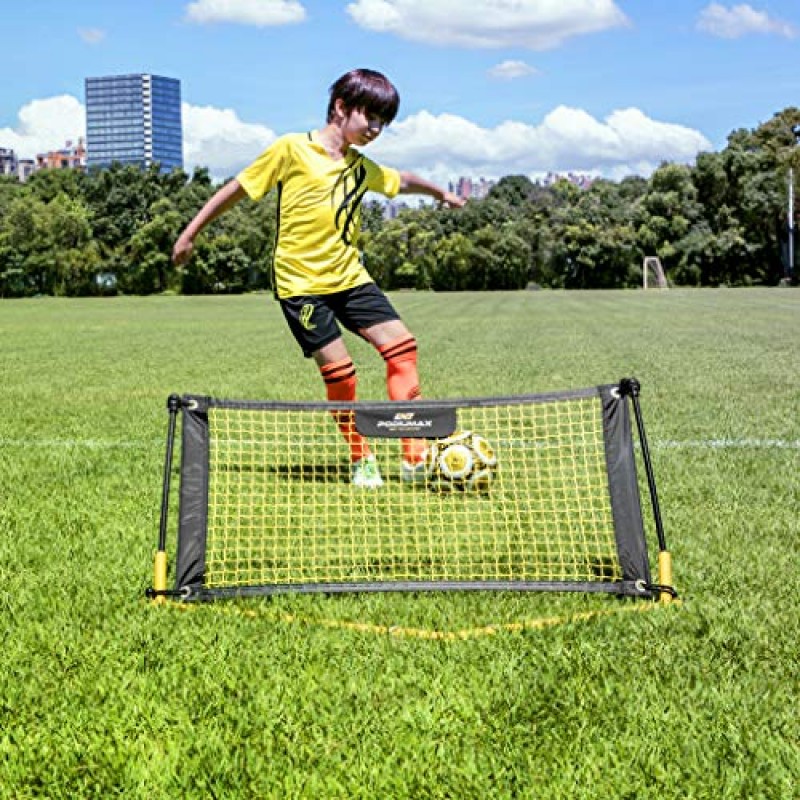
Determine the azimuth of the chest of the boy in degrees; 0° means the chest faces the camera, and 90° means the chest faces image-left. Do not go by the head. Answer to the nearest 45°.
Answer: approximately 315°

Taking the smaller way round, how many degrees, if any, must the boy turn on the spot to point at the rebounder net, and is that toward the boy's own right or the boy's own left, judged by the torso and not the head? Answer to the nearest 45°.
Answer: approximately 45° to the boy's own right
